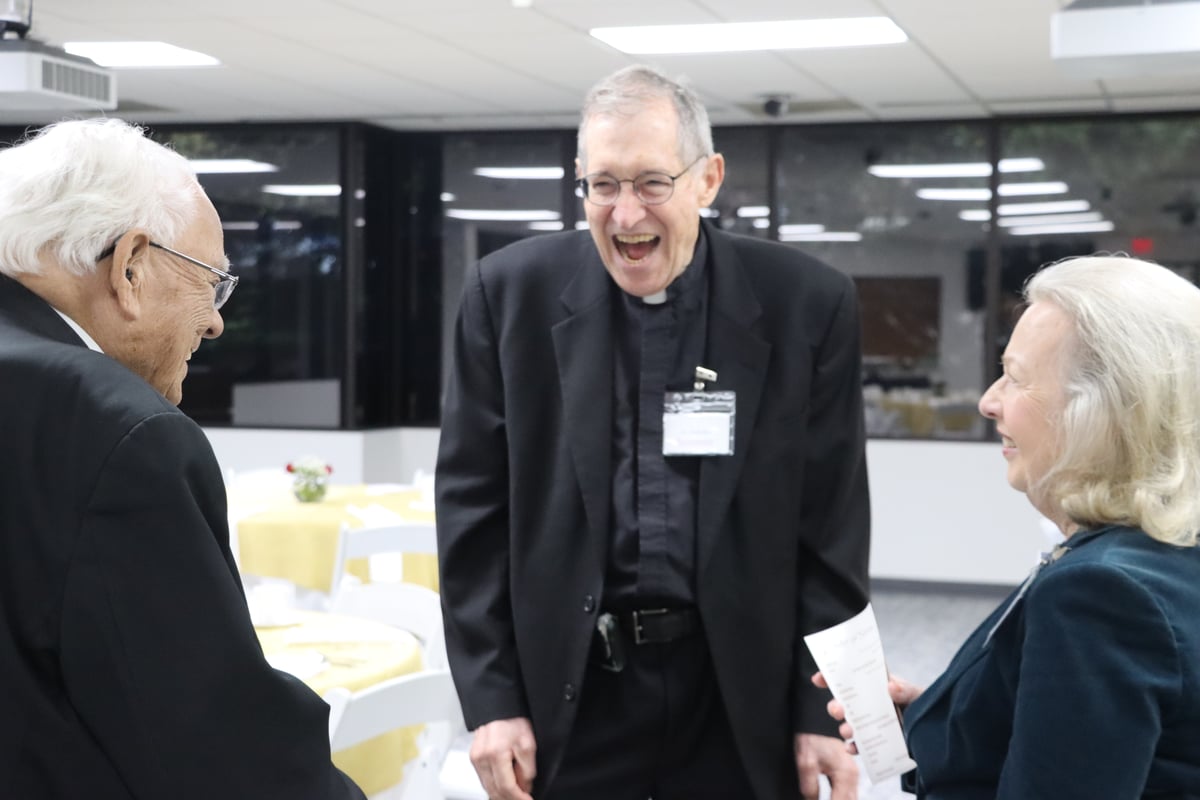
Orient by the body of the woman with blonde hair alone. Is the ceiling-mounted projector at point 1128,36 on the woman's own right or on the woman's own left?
on the woman's own right

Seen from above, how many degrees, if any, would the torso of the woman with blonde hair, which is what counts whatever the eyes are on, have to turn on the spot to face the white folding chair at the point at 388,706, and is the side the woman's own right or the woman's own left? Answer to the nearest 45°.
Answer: approximately 45° to the woman's own right

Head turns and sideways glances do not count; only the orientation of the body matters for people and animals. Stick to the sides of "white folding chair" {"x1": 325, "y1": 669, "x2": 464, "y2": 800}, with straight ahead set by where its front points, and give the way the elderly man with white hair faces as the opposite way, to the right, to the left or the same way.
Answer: to the right

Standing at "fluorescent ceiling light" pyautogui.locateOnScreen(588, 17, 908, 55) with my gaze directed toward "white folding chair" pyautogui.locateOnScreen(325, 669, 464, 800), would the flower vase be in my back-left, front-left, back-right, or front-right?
front-right

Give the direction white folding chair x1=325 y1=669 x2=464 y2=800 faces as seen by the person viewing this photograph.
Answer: facing away from the viewer and to the left of the viewer

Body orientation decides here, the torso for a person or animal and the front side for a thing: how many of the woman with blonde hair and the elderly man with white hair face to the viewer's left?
1

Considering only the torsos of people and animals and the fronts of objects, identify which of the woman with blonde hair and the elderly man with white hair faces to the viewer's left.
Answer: the woman with blonde hair

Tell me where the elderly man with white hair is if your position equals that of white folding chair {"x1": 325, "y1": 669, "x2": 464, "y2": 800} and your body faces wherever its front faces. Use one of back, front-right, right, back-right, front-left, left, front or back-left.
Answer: back-left

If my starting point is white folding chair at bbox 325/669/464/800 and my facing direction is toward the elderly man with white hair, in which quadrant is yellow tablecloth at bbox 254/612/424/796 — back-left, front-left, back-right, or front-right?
back-right

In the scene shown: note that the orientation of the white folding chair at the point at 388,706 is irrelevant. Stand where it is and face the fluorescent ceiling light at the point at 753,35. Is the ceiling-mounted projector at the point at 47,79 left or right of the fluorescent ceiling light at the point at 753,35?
left

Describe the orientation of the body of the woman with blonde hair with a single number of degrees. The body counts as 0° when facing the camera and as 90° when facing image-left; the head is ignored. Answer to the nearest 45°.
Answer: approximately 90°

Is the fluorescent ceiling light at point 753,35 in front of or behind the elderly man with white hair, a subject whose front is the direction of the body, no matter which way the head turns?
in front

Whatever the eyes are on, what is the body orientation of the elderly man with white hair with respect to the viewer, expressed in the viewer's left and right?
facing away from the viewer and to the right of the viewer

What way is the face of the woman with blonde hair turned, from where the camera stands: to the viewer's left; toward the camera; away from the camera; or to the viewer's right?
to the viewer's left

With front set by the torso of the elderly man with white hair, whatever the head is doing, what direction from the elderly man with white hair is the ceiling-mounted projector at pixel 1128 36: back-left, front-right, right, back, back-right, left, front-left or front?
front

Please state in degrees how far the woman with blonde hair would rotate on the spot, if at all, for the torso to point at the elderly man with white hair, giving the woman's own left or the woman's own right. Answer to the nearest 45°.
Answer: approximately 45° to the woman's own left

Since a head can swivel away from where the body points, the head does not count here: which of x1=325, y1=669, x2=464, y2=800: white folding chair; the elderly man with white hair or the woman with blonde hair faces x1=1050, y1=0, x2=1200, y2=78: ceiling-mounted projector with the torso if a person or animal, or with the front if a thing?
the elderly man with white hair
